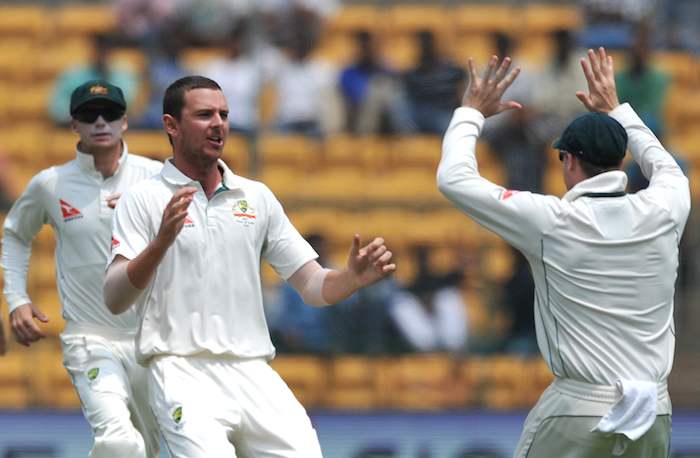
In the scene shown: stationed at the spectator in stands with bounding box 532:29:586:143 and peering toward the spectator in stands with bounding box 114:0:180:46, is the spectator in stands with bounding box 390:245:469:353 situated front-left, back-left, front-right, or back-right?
front-left

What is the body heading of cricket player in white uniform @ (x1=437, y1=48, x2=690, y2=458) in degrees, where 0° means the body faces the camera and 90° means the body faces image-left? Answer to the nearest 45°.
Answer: approximately 135°

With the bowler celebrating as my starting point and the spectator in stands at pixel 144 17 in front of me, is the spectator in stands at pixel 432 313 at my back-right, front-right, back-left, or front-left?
front-right

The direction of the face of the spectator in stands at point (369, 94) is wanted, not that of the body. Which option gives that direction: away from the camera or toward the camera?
toward the camera

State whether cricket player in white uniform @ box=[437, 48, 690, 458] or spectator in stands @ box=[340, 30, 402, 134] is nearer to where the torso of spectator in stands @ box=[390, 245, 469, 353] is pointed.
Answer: the cricket player in white uniform

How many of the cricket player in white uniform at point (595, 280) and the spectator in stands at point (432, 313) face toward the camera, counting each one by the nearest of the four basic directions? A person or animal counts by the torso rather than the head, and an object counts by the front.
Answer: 1

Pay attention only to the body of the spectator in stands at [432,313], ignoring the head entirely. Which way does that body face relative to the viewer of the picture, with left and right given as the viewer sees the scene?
facing the viewer

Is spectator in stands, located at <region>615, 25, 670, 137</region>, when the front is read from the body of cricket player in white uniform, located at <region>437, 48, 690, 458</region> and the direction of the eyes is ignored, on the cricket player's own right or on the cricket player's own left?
on the cricket player's own right

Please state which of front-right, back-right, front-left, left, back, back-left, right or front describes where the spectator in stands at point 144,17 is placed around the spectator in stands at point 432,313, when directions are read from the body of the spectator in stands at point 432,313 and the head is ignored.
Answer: back-right

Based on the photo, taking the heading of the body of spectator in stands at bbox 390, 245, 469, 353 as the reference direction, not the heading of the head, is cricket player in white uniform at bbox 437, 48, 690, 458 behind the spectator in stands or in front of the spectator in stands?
in front

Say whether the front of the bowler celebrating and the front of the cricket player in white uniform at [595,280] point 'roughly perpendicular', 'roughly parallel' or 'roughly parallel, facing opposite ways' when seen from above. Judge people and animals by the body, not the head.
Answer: roughly parallel, facing opposite ways
